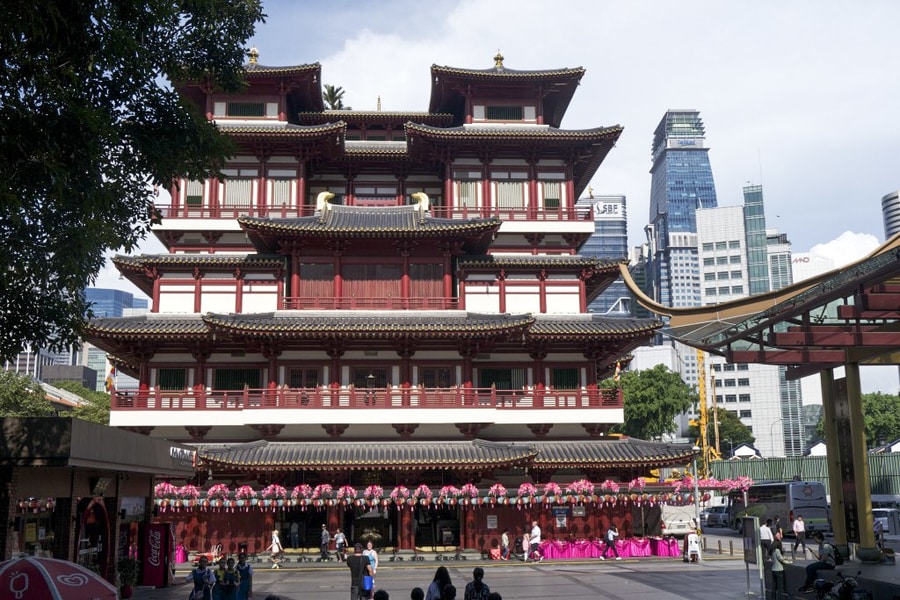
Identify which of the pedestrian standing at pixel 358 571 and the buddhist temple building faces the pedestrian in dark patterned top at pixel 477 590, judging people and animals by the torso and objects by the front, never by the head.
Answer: the buddhist temple building

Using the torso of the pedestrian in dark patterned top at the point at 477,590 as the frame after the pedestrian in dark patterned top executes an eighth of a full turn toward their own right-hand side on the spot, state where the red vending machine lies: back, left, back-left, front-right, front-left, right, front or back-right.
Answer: left

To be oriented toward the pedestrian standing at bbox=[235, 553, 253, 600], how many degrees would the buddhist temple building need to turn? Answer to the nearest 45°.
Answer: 0° — it already faces them

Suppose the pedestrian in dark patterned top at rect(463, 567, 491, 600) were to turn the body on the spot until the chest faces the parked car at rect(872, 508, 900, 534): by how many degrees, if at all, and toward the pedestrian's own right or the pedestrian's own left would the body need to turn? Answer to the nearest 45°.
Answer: approximately 45° to the pedestrian's own right

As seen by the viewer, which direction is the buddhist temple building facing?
toward the camera

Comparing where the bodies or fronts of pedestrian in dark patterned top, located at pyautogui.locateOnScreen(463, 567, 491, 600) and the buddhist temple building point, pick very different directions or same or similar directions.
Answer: very different directions

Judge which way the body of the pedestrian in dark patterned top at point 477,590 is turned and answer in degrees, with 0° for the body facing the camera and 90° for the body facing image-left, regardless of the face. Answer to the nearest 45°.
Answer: approximately 180°
